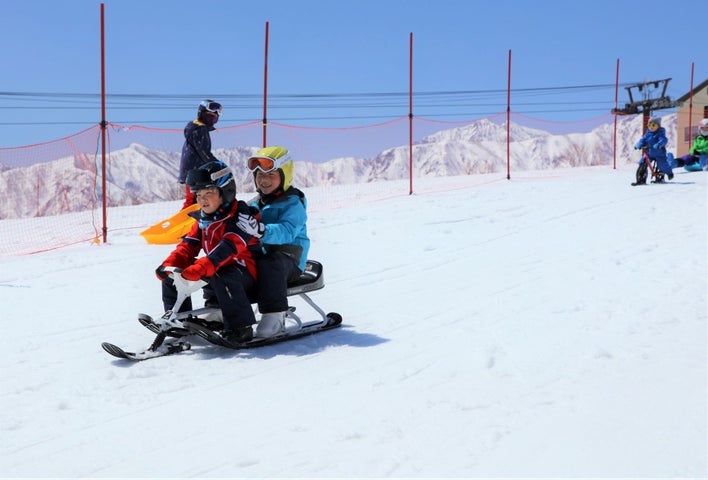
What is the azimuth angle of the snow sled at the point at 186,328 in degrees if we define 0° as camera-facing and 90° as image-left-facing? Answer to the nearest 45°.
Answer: approximately 45°

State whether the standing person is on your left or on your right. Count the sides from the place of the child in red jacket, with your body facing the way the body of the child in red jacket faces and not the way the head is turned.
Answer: on your right

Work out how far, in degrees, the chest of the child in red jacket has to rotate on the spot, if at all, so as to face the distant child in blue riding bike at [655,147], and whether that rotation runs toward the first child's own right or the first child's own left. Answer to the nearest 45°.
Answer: approximately 180°

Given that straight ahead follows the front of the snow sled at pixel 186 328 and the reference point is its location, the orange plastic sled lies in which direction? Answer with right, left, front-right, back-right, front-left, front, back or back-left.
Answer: back-right

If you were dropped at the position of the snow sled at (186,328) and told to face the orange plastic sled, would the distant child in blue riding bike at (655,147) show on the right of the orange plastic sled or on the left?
right

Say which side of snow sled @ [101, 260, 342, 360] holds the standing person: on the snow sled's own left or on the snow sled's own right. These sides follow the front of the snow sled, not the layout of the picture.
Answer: on the snow sled's own right

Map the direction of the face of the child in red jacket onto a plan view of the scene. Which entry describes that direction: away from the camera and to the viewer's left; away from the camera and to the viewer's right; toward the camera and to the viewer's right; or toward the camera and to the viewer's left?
toward the camera and to the viewer's left

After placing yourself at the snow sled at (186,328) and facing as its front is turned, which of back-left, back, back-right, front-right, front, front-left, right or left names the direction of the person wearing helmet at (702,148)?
back

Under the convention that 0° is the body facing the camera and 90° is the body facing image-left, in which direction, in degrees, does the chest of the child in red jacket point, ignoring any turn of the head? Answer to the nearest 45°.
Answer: approximately 45°

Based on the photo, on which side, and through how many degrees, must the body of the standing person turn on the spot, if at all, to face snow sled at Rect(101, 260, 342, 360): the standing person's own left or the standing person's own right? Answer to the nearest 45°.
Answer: approximately 90° to the standing person's own right

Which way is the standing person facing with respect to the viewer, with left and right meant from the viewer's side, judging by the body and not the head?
facing to the right of the viewer

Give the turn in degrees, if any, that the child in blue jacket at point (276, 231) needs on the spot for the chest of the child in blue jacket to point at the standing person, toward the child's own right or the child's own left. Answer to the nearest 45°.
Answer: approximately 135° to the child's own right
